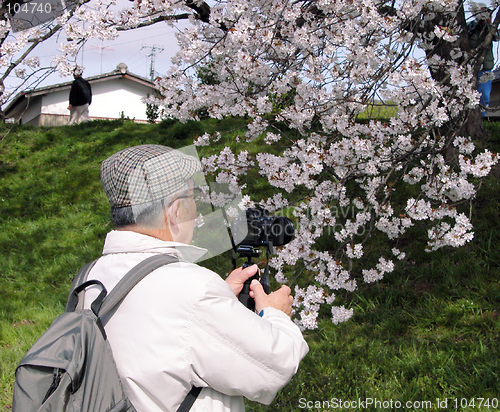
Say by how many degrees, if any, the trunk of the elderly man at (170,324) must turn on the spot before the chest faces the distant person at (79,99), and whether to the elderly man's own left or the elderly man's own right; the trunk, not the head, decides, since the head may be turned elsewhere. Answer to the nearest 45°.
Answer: approximately 45° to the elderly man's own left

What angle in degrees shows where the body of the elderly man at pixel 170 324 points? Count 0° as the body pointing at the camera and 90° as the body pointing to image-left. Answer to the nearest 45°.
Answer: approximately 225°

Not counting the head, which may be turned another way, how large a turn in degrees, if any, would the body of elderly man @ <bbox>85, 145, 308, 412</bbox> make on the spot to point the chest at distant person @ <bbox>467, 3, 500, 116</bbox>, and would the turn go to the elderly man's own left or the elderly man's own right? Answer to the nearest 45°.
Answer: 0° — they already face them

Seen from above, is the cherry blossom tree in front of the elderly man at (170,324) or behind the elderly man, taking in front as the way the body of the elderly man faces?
in front

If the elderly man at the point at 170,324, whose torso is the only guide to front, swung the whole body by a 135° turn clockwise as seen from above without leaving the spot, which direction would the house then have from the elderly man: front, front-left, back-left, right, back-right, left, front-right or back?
back

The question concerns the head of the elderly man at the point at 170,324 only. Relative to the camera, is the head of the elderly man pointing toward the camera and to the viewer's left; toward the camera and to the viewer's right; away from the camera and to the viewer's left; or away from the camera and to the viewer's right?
away from the camera and to the viewer's right
